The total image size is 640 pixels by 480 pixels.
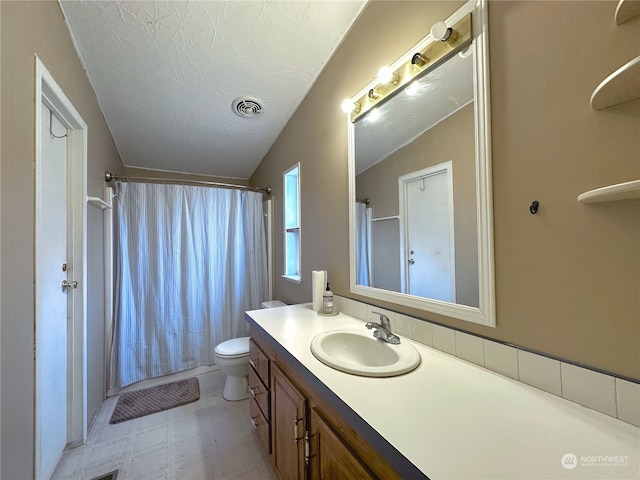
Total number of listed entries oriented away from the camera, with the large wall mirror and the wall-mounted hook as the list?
0

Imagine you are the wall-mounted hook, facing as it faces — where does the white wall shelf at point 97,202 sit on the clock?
The white wall shelf is roughly at 1 o'clock from the wall-mounted hook.

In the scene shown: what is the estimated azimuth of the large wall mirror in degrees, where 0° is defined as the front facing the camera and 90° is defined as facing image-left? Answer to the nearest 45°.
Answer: approximately 45°

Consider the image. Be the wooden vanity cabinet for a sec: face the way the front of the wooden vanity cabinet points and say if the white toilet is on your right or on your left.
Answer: on your right

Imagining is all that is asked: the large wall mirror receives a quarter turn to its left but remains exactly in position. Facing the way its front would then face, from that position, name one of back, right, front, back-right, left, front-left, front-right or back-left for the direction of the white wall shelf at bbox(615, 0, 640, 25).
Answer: front

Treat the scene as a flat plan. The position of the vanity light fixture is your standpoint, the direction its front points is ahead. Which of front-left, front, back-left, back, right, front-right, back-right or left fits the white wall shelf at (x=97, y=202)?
front-right

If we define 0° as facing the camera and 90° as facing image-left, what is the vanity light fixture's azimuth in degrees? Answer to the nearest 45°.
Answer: approximately 45°

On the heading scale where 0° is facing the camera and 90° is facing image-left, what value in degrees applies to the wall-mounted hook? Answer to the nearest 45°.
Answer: approximately 45°
